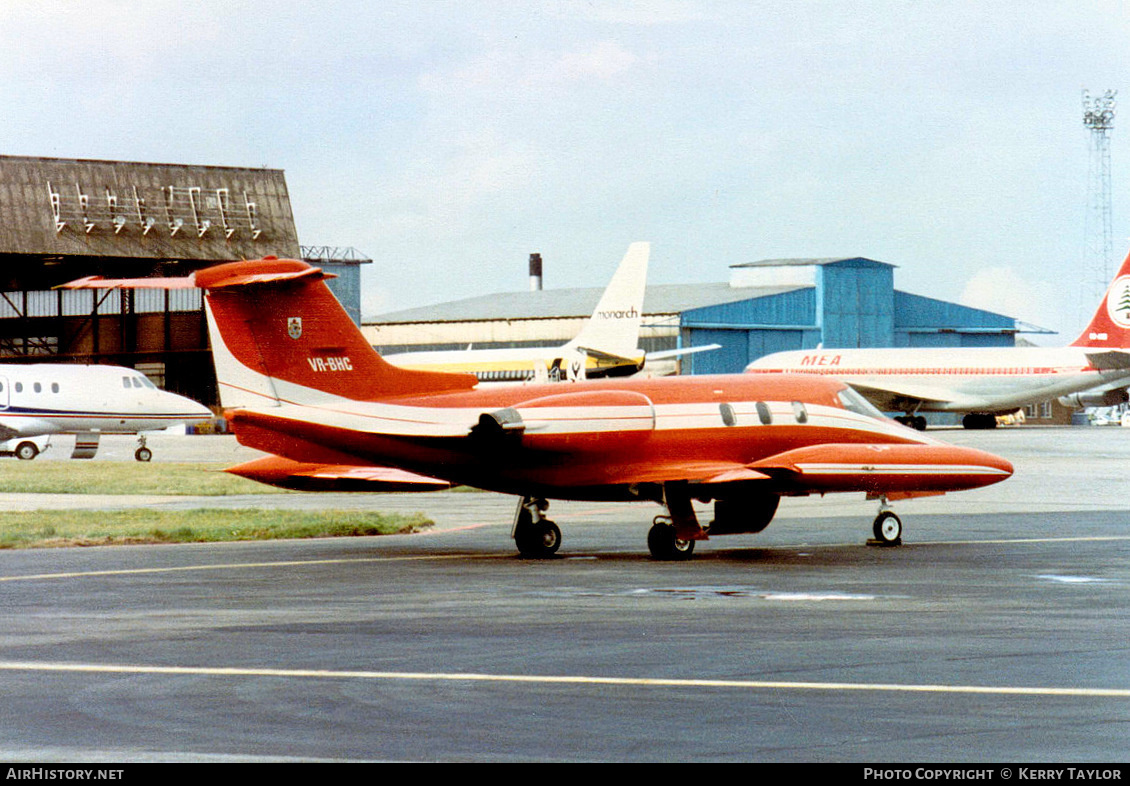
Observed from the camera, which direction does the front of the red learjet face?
facing away from the viewer and to the right of the viewer
